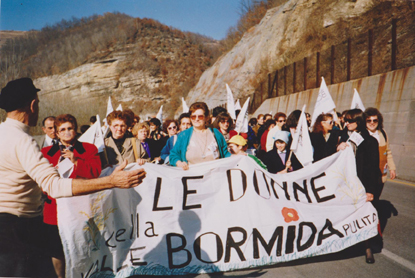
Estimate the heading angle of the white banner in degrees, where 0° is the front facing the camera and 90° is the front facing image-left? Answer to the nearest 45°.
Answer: approximately 0°

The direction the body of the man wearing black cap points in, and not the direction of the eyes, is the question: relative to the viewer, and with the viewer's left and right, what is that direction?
facing away from the viewer and to the right of the viewer

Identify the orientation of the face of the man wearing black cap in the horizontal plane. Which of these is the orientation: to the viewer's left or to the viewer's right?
to the viewer's right
